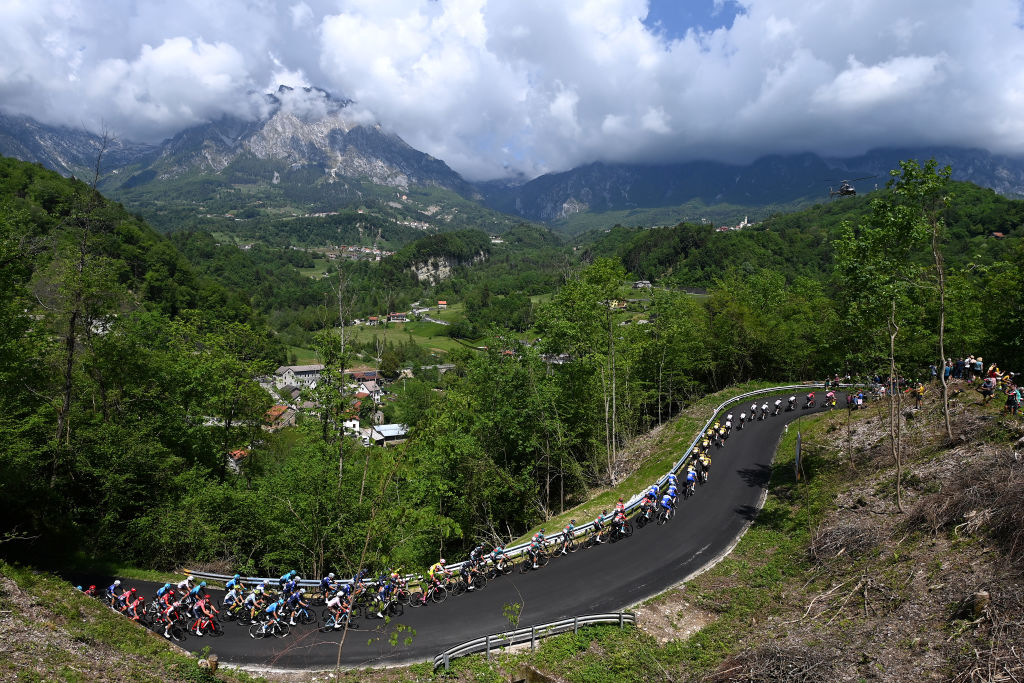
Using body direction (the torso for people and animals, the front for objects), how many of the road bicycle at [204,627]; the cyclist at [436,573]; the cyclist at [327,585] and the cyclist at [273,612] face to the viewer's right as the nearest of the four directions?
4

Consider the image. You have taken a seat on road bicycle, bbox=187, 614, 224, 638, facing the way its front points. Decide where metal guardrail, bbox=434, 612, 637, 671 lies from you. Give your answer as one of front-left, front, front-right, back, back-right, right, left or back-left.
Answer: front-right

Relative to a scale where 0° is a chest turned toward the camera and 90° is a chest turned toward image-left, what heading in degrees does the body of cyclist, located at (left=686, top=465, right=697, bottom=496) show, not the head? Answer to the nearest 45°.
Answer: approximately 225°

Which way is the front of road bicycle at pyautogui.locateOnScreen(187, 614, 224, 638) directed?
to the viewer's right

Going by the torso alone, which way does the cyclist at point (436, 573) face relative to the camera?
to the viewer's right

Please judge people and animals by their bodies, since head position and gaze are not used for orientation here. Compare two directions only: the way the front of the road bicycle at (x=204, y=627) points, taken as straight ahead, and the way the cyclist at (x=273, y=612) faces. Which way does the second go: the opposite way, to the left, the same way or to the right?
the same way

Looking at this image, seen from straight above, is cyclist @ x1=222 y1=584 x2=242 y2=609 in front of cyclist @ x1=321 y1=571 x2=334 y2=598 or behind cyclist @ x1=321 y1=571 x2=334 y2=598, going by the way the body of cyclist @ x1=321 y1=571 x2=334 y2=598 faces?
behind

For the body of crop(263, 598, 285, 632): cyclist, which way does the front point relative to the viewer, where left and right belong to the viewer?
facing to the right of the viewer

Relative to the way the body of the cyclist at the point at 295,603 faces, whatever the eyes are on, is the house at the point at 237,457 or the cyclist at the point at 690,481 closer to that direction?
the cyclist

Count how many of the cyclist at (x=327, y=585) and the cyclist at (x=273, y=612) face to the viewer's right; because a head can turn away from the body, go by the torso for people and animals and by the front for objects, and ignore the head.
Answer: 2

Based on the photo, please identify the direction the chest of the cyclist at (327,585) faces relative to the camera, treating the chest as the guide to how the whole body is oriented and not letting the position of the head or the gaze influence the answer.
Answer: to the viewer's right

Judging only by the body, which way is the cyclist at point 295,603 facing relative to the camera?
to the viewer's right
